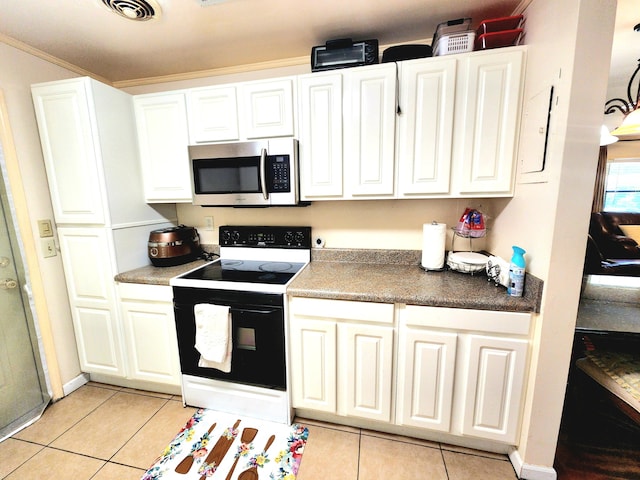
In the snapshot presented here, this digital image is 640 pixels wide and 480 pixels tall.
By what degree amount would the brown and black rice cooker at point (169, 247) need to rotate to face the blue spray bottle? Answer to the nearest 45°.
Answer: approximately 90° to its left

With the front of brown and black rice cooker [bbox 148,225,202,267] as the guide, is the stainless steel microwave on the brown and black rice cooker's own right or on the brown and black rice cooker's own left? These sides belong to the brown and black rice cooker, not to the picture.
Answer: on the brown and black rice cooker's own left

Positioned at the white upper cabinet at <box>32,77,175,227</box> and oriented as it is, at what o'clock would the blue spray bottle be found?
The blue spray bottle is roughly at 9 o'clock from the white upper cabinet.

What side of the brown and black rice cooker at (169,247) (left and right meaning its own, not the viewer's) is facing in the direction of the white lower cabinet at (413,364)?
left

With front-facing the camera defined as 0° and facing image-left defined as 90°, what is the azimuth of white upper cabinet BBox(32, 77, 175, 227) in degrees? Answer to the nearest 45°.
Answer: approximately 45°

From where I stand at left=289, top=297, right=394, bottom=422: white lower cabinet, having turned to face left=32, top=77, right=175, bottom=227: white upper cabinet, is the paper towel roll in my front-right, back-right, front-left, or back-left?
back-right

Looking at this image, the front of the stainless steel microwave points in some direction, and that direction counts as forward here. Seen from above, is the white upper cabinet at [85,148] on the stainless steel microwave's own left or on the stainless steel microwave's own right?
on the stainless steel microwave's own right

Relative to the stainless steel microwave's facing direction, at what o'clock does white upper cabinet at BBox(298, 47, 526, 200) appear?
The white upper cabinet is roughly at 10 o'clock from the stainless steel microwave.

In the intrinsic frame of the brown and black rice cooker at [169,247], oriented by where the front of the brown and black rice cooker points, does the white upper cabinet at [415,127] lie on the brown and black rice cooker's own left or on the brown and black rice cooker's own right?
on the brown and black rice cooker's own left
